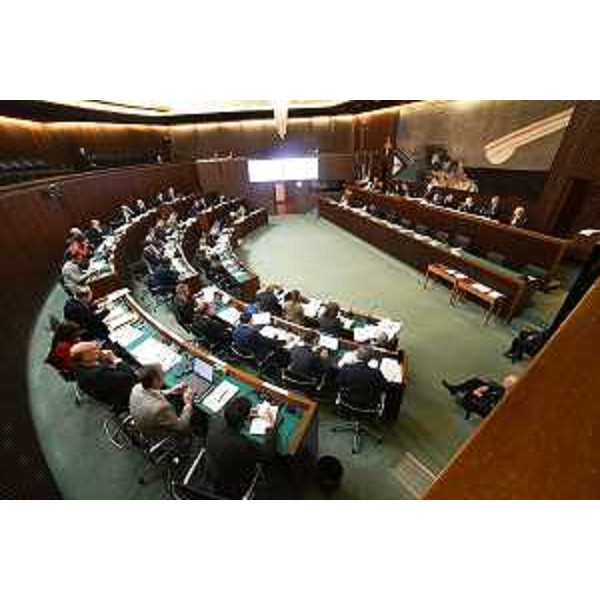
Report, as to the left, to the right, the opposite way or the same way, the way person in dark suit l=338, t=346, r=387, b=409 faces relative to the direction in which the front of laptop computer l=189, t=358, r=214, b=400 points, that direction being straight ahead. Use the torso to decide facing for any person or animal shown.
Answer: the opposite way

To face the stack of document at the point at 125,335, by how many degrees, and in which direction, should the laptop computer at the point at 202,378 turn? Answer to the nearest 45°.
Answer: approximately 90° to its right

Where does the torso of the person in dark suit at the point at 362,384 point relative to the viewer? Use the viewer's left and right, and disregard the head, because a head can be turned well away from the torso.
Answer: facing away from the viewer

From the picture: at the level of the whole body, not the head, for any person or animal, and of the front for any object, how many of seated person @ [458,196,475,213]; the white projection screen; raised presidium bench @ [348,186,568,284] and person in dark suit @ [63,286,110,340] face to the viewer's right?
1

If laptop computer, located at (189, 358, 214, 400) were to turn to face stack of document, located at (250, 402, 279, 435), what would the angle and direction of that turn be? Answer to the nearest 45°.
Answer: approximately 90° to its left

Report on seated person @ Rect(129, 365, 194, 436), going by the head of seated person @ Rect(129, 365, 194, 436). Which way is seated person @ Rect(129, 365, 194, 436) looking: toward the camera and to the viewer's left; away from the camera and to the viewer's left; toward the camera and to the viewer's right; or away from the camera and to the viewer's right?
away from the camera and to the viewer's right

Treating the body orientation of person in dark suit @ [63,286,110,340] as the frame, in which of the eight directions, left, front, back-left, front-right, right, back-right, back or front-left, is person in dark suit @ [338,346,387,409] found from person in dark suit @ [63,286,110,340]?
front-right

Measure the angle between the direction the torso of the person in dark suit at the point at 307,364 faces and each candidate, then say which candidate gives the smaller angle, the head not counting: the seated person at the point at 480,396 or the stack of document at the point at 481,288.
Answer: the stack of document

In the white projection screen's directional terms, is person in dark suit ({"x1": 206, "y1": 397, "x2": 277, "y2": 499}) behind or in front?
in front

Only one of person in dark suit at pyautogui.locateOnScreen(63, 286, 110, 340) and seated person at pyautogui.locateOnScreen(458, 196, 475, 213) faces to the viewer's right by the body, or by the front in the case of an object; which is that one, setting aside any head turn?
the person in dark suit

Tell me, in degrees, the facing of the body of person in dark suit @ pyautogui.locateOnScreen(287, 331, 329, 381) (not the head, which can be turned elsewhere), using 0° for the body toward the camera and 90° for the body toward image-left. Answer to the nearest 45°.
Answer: approximately 225°

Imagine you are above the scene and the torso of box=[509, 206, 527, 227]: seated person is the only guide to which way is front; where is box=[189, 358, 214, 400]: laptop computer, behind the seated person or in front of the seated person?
in front

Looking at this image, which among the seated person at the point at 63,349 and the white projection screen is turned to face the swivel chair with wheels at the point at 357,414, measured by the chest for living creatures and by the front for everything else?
the white projection screen

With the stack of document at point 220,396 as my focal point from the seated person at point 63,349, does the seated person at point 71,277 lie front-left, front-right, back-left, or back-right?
back-left

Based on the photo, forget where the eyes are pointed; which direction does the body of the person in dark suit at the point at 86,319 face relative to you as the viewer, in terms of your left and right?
facing to the right of the viewer

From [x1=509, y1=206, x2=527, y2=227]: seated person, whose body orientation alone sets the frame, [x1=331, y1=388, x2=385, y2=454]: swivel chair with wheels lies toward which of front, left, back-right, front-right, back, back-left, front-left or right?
front-left

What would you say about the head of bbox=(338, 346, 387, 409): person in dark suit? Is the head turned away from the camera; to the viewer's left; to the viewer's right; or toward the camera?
away from the camera

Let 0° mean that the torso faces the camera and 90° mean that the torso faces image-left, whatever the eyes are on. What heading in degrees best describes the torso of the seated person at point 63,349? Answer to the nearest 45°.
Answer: approximately 225°

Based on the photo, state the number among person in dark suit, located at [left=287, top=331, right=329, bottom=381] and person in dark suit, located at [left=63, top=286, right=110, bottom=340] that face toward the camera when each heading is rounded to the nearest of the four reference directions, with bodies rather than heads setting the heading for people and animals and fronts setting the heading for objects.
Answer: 0
